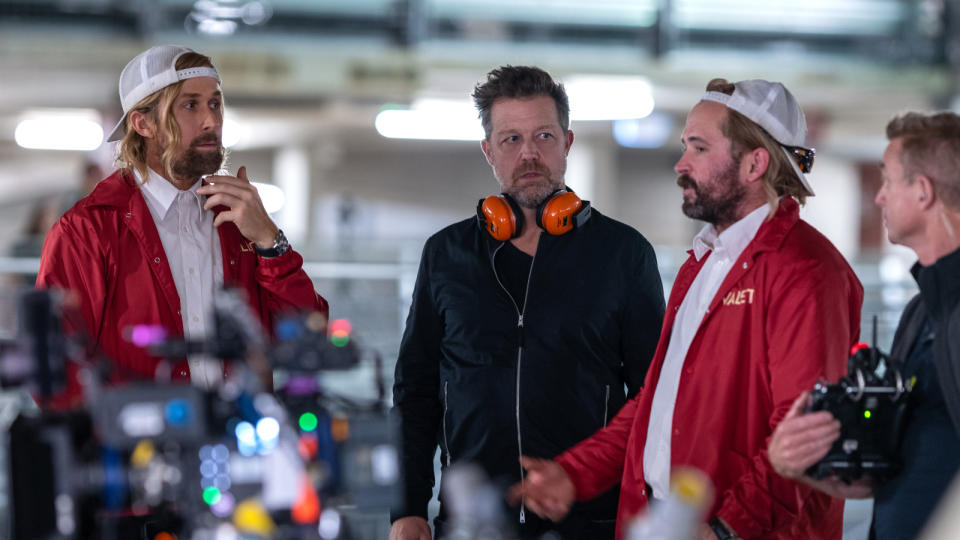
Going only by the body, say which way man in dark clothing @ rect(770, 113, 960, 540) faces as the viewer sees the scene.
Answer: to the viewer's left

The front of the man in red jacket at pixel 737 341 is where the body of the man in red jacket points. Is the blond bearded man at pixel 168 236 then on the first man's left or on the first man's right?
on the first man's right

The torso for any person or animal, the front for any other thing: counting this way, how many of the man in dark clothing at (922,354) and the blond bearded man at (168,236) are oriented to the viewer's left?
1

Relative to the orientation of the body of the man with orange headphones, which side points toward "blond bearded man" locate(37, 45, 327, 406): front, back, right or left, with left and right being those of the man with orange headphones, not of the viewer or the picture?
right

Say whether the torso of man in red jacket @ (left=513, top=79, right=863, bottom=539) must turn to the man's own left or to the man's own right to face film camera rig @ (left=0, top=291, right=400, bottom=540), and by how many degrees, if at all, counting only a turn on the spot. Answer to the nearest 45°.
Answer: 0° — they already face it

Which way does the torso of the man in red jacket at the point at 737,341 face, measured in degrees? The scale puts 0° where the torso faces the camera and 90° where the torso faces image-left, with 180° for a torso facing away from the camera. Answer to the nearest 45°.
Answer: approximately 45°
